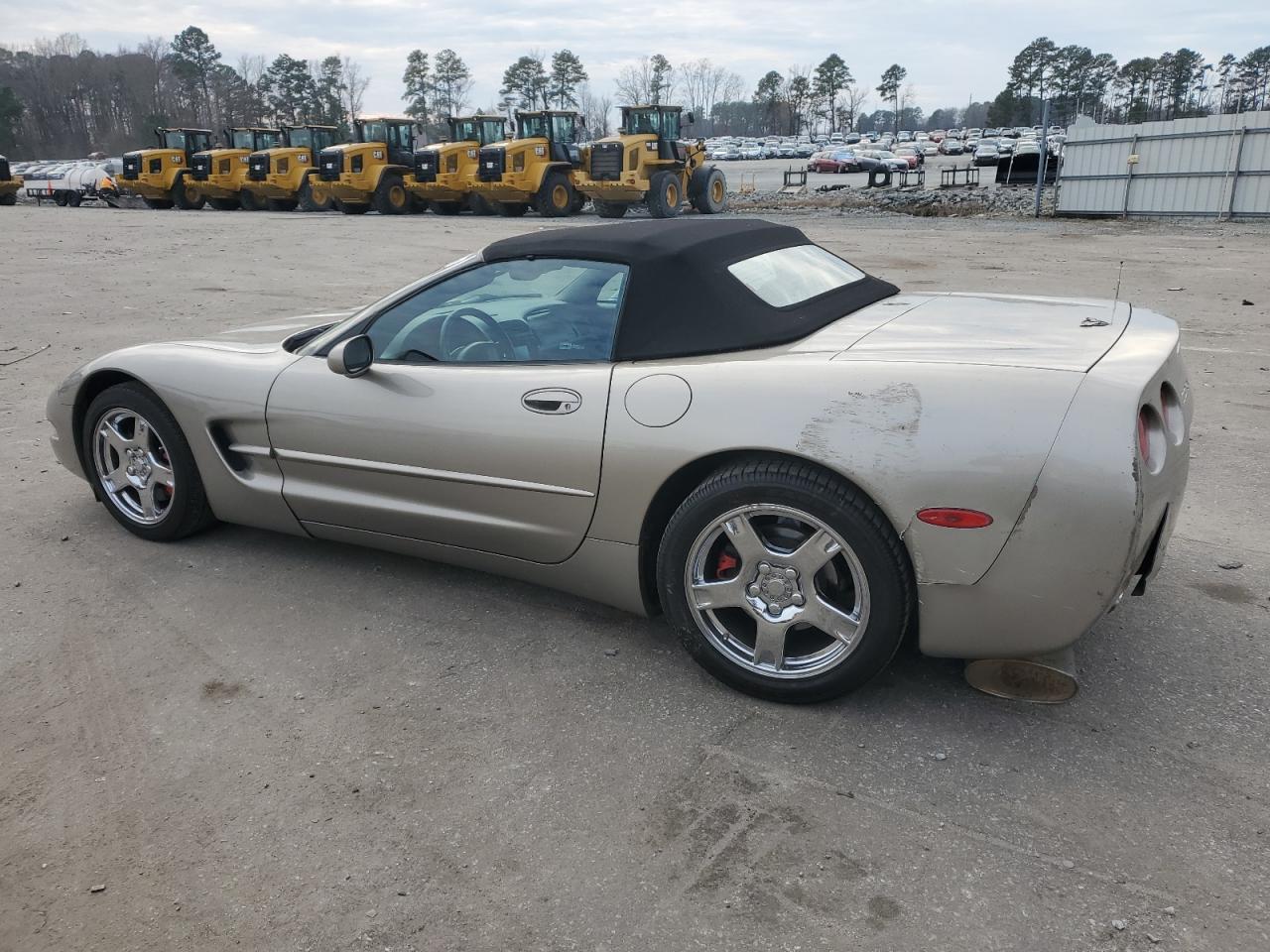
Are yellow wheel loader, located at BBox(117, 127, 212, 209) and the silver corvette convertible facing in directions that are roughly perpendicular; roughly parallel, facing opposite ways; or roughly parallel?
roughly perpendicular

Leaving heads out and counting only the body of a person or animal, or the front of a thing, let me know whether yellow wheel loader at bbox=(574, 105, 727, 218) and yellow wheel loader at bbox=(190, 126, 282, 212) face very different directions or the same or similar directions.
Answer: same or similar directions

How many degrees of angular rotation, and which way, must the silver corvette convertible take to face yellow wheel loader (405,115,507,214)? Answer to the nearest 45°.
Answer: approximately 45° to its right

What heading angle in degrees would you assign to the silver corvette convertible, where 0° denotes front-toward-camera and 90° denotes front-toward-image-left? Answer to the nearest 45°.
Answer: approximately 135°

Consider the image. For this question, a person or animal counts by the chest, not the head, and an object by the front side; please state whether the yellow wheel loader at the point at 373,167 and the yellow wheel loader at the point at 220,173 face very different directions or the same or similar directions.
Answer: same or similar directions

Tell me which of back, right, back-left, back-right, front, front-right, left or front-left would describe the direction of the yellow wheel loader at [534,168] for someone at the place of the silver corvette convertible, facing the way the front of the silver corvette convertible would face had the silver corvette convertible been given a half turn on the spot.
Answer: back-left

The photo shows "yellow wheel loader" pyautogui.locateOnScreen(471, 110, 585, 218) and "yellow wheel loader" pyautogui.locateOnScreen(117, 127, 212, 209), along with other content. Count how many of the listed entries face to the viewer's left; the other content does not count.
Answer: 0
